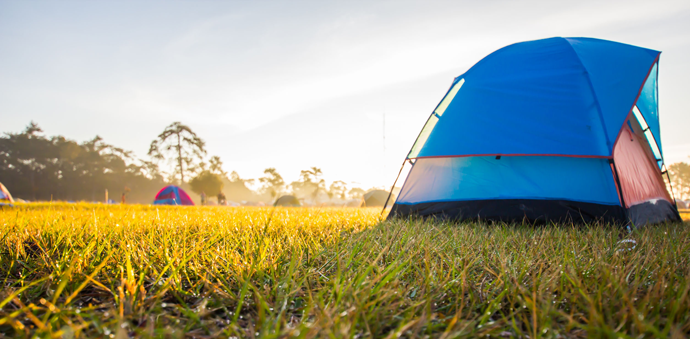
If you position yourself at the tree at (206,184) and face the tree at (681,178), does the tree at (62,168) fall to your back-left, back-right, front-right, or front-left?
back-left

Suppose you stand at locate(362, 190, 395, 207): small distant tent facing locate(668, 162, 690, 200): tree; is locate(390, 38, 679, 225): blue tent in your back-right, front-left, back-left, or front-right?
back-right

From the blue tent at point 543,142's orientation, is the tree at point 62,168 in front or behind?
behind

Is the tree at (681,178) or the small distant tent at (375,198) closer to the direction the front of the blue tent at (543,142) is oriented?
the tree

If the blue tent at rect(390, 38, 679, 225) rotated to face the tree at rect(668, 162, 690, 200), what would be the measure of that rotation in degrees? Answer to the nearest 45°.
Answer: approximately 90° to its left

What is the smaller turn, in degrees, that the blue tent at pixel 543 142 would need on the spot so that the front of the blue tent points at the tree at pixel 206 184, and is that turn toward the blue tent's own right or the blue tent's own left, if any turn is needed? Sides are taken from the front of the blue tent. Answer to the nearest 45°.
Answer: approximately 135° to the blue tent's own left
